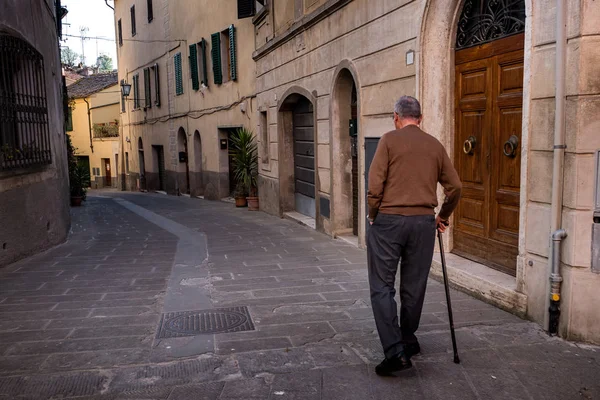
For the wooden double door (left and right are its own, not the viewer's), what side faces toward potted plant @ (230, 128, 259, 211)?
right

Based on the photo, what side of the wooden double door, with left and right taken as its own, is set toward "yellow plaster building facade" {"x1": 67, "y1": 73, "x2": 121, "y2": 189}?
right

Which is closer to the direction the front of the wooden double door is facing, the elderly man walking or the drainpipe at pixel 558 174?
the elderly man walking

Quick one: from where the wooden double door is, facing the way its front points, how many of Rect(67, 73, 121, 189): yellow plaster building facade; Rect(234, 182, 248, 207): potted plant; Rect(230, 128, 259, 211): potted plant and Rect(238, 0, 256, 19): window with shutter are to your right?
4

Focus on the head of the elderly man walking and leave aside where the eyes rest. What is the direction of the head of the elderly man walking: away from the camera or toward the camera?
away from the camera

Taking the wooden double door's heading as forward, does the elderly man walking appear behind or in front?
in front

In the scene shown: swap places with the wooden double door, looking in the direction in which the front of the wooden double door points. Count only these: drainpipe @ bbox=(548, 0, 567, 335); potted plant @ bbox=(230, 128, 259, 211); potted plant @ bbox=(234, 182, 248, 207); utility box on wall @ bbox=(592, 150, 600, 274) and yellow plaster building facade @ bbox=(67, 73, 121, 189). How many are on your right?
3

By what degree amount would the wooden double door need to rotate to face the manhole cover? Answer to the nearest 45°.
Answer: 0° — it already faces it

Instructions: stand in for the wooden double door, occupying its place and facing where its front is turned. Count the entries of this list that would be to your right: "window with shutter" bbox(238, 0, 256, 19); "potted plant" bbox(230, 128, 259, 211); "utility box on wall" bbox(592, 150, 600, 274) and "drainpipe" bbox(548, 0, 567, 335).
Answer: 2

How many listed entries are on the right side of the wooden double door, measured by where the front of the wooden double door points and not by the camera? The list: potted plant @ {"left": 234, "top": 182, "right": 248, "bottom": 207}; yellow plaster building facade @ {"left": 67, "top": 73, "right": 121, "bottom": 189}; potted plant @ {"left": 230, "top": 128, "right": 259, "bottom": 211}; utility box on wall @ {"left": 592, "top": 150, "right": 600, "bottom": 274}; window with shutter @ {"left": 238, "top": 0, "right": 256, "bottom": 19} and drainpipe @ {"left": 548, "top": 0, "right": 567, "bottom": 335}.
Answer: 4

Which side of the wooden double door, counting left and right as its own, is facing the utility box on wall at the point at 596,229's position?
left

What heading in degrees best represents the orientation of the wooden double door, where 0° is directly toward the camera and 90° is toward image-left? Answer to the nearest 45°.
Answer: approximately 45°

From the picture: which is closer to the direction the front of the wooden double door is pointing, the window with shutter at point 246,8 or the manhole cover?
the manhole cover
